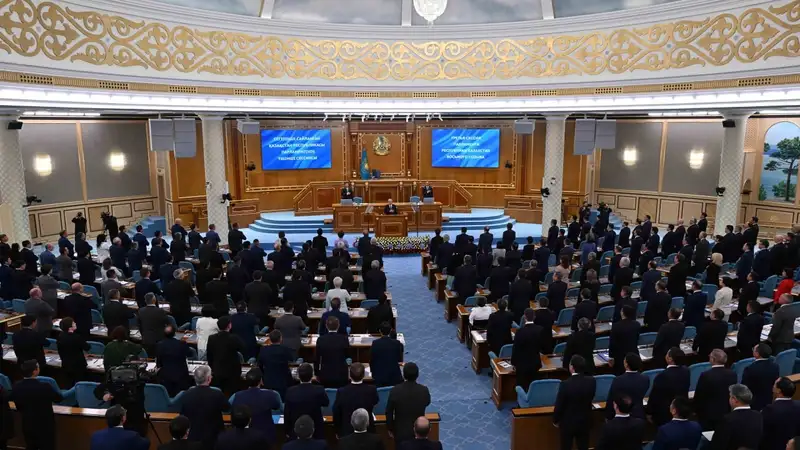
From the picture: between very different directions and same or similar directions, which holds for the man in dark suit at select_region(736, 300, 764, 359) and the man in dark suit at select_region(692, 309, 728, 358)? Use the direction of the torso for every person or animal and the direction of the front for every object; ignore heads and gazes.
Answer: same or similar directions

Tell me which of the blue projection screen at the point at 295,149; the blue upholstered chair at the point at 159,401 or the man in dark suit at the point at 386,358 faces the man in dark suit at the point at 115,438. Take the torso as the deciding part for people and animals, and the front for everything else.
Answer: the blue projection screen

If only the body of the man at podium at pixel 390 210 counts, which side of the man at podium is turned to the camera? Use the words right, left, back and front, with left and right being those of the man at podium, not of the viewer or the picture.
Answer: front

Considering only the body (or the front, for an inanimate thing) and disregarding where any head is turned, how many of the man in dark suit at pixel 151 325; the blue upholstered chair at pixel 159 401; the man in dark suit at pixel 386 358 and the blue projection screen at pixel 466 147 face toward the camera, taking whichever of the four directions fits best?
1

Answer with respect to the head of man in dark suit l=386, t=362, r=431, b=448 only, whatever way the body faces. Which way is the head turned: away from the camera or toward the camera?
away from the camera

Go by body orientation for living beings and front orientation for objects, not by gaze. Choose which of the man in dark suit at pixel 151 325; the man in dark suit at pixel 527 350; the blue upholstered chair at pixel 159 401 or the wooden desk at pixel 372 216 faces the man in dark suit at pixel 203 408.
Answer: the wooden desk

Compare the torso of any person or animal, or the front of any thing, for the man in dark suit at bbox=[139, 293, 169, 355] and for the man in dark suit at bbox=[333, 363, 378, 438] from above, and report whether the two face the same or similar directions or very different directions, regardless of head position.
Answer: same or similar directions

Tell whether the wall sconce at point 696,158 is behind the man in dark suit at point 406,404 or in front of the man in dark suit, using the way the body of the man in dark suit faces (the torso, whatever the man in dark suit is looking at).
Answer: in front

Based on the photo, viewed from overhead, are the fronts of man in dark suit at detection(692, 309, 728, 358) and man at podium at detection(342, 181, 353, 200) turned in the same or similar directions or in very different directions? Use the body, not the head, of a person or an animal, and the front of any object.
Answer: very different directions

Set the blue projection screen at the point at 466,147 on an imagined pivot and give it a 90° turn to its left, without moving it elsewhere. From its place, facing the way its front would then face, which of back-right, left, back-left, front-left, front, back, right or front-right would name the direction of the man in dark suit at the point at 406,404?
right

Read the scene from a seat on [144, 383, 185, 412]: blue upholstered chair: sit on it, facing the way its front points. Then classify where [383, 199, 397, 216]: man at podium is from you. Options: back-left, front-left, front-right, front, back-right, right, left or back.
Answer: front

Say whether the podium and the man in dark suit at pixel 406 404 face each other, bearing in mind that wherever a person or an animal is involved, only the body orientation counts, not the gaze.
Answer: yes

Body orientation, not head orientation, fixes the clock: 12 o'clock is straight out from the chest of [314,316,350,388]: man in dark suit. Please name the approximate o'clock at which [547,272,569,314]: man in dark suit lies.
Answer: [547,272,569,314]: man in dark suit is roughly at 2 o'clock from [314,316,350,388]: man in dark suit.

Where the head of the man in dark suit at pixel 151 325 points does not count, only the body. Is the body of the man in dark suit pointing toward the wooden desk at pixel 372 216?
yes

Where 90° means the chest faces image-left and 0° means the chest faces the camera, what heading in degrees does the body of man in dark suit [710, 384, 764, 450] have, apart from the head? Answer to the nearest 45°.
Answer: approximately 135°

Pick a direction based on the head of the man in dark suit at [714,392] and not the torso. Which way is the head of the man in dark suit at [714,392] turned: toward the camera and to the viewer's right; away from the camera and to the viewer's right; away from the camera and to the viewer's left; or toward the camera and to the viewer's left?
away from the camera and to the viewer's left

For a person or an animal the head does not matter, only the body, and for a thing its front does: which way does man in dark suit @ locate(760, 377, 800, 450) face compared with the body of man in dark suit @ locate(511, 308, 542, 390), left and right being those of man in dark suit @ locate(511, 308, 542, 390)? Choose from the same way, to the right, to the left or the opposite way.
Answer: the same way

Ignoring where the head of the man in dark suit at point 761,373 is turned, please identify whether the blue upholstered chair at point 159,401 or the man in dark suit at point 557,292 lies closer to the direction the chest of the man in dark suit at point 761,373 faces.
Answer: the man in dark suit

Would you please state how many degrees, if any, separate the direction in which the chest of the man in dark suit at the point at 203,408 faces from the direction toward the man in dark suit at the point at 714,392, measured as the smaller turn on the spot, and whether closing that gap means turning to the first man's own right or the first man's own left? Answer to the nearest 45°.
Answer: approximately 90° to the first man's own right

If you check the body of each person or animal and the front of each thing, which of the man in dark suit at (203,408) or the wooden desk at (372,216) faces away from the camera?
the man in dark suit

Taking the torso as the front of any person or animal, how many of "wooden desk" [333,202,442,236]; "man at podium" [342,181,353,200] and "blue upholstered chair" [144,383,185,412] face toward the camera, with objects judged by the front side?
2

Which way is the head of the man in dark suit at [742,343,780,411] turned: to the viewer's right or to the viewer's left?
to the viewer's left

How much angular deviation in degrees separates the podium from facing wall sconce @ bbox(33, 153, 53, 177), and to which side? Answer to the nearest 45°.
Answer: approximately 90° to its right
